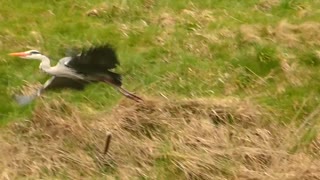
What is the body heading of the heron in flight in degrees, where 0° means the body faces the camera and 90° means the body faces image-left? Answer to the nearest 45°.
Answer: approximately 90°

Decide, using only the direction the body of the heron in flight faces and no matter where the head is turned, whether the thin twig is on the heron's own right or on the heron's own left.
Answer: on the heron's own left
